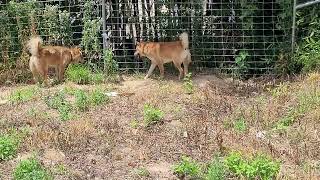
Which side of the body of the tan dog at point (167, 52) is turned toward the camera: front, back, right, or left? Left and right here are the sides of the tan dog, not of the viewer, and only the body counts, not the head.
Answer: left

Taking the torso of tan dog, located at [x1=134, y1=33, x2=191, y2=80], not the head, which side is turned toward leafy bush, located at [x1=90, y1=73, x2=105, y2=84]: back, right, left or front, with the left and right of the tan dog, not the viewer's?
front

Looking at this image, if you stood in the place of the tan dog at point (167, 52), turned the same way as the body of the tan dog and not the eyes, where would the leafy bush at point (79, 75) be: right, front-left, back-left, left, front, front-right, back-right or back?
front

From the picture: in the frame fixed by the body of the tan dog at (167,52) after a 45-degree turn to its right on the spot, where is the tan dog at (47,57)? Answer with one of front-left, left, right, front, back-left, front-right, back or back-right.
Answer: front-left
